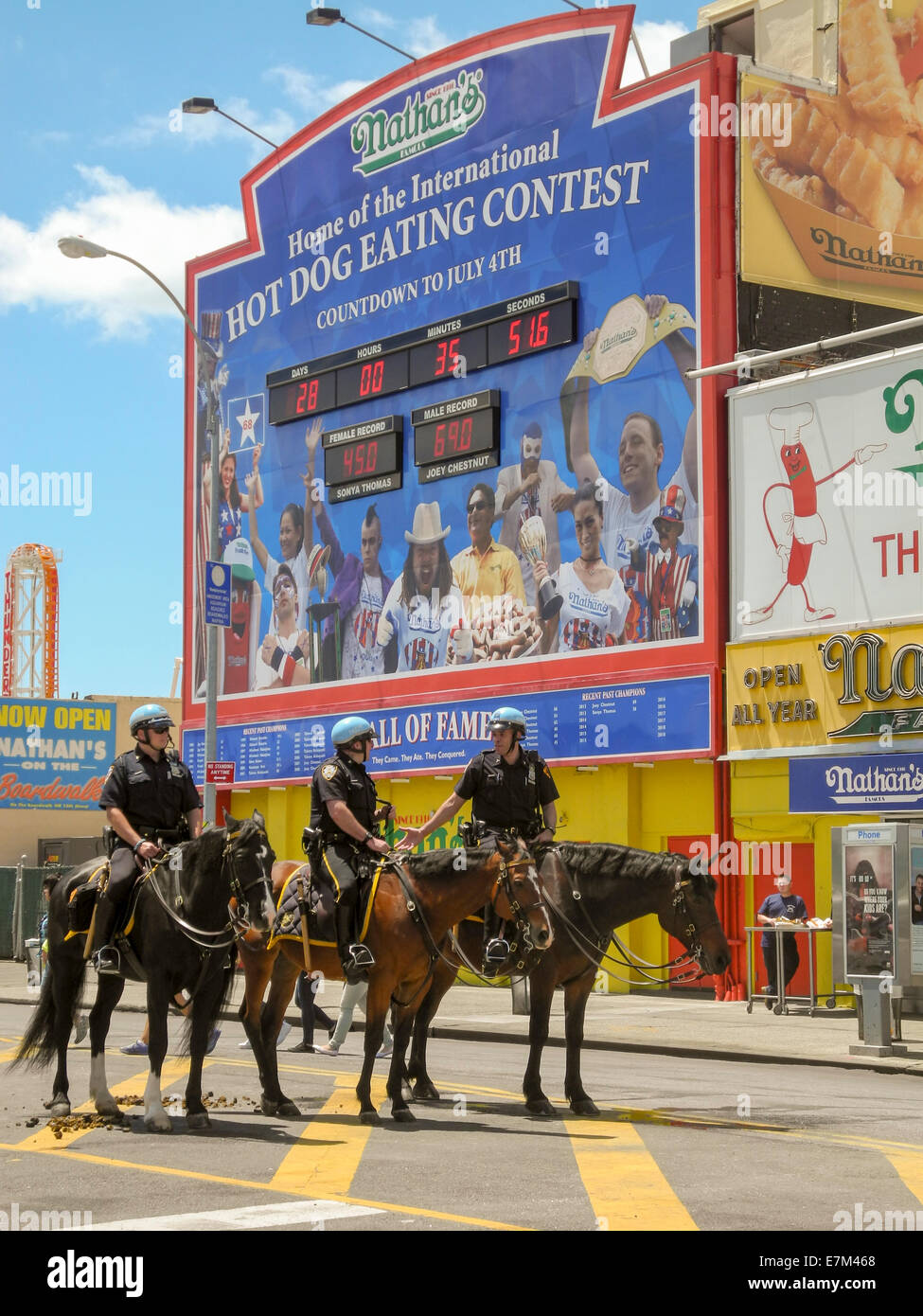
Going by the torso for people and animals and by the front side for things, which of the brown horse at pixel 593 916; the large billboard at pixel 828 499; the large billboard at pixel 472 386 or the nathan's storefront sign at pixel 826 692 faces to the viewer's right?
the brown horse

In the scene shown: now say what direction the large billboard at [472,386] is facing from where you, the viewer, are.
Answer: facing the viewer and to the left of the viewer

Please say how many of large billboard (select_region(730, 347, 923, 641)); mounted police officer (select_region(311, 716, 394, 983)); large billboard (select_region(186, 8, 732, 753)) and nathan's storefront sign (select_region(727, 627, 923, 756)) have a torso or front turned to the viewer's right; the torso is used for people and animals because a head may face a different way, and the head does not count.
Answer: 1

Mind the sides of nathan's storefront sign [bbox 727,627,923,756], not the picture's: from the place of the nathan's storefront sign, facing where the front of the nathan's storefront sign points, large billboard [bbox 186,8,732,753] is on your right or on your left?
on your right

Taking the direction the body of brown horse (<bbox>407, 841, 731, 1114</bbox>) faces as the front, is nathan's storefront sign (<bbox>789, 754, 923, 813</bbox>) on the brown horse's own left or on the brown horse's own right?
on the brown horse's own left

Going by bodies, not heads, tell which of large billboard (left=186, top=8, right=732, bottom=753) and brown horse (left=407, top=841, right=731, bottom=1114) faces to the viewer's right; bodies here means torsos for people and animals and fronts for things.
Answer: the brown horse

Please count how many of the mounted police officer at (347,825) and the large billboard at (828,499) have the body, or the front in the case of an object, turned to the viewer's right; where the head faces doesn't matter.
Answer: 1

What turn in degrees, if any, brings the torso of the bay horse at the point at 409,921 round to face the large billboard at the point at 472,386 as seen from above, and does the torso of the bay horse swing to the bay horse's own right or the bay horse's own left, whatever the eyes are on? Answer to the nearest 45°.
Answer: approximately 135° to the bay horse's own left

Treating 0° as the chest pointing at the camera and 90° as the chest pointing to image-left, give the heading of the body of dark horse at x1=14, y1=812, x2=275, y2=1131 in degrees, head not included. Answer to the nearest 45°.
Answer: approximately 315°

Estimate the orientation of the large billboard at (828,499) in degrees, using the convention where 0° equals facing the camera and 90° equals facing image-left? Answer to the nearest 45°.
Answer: approximately 45°

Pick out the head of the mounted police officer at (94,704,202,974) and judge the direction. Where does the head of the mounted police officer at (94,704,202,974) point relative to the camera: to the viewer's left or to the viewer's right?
to the viewer's right

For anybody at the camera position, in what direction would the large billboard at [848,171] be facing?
facing the viewer and to the right of the viewer

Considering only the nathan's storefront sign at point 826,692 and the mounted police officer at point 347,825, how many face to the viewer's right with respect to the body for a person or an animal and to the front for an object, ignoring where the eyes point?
1

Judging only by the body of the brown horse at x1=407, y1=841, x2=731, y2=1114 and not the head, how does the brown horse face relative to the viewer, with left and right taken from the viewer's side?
facing to the right of the viewer

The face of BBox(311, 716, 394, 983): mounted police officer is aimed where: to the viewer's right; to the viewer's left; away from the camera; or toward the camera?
to the viewer's right

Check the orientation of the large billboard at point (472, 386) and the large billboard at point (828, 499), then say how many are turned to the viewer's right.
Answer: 0
